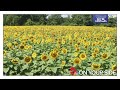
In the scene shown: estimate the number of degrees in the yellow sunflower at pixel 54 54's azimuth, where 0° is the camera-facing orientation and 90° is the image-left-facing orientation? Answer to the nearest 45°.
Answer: approximately 0°
